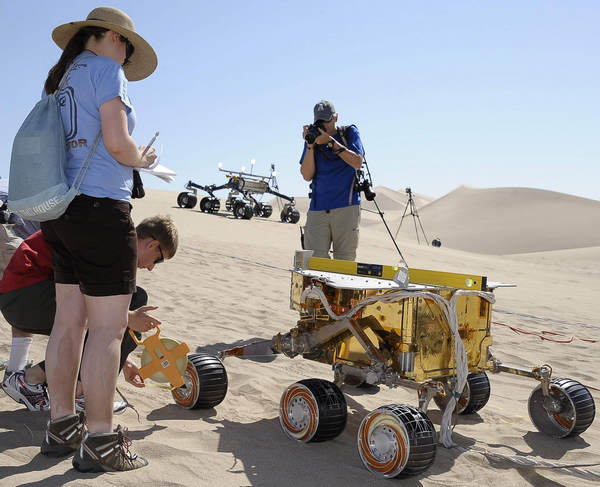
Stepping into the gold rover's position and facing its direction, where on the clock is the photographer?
The photographer is roughly at 1 o'clock from the gold rover.

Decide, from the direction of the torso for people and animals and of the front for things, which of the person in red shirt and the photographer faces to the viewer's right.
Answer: the person in red shirt

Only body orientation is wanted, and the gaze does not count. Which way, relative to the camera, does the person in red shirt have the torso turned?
to the viewer's right

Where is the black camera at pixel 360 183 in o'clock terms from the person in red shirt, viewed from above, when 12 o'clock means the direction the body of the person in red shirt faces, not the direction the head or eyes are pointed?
The black camera is roughly at 11 o'clock from the person in red shirt.

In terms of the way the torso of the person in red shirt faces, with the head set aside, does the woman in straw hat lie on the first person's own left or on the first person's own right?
on the first person's own right

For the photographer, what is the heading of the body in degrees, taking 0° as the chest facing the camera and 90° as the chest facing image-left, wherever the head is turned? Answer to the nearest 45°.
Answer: approximately 45°

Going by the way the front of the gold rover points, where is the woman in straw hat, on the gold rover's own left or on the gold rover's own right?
on the gold rover's own left

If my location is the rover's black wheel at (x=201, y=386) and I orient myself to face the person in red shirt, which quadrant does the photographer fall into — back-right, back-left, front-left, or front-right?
back-right

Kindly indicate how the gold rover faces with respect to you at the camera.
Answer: facing away from the viewer and to the left of the viewer
